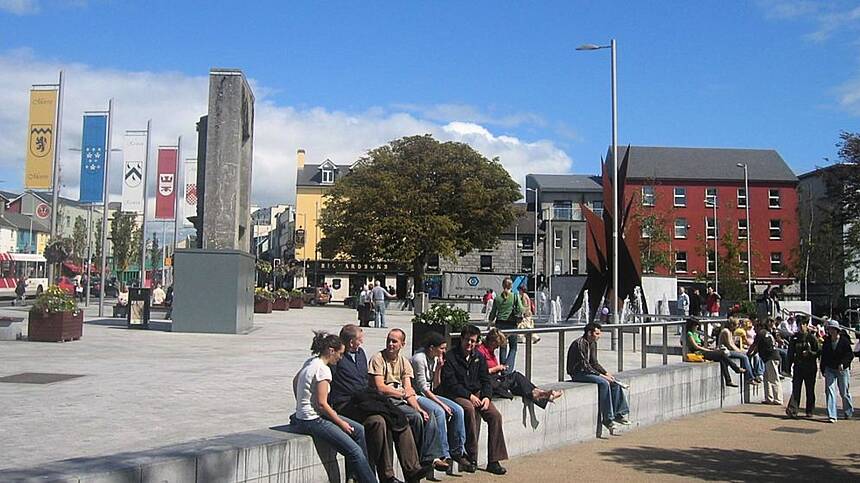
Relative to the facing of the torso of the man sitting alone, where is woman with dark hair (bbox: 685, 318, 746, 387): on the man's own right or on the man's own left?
on the man's own left

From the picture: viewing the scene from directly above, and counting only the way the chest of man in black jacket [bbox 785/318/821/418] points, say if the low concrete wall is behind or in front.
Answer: in front

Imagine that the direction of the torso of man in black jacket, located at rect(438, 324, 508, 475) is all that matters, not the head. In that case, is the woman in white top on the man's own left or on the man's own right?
on the man's own right

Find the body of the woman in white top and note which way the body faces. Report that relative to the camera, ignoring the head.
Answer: to the viewer's right

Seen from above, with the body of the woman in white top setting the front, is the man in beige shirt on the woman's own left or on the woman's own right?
on the woman's own left

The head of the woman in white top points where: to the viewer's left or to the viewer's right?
to the viewer's right

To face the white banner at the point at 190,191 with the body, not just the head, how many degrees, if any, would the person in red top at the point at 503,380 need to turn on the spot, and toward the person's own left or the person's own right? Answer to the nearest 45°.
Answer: approximately 135° to the person's own left

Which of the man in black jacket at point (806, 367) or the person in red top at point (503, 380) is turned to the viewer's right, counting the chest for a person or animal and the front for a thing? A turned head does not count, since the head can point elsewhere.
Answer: the person in red top

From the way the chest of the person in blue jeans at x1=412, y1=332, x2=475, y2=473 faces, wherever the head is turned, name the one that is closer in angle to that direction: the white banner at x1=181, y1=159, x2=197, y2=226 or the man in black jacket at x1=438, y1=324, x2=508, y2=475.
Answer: the man in black jacket

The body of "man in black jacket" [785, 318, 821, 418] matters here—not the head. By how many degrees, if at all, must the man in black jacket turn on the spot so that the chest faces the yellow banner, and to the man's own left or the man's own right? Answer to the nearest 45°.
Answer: approximately 90° to the man's own right
